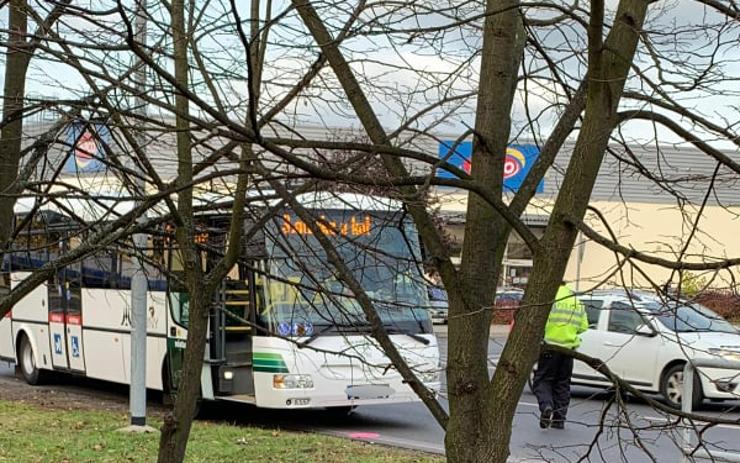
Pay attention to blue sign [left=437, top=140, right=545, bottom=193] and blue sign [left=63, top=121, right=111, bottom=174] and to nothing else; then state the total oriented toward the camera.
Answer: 2

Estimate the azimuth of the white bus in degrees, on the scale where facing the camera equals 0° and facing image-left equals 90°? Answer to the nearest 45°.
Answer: approximately 315°

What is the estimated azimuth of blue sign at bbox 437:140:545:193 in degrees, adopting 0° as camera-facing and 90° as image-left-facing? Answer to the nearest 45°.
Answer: approximately 0°

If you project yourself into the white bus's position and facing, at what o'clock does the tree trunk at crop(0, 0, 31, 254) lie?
The tree trunk is roughly at 2 o'clock from the white bus.

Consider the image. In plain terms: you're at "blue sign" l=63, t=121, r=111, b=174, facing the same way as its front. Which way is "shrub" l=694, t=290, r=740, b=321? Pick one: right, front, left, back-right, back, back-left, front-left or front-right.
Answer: front-left

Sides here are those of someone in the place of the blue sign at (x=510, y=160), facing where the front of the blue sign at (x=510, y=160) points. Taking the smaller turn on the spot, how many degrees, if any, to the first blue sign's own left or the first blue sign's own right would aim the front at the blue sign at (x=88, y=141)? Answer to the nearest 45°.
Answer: approximately 90° to the first blue sign's own right
